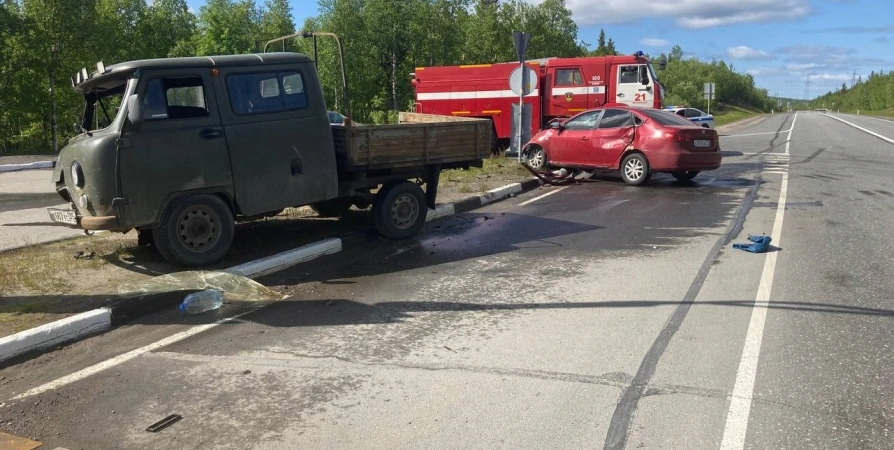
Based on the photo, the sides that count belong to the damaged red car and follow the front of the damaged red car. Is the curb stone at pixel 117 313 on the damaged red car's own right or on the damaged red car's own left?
on the damaged red car's own left

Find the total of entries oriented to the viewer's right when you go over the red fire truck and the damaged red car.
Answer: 1

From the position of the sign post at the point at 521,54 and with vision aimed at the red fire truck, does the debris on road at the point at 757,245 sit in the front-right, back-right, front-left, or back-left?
back-right

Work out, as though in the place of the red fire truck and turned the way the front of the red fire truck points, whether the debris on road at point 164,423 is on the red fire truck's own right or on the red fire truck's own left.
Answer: on the red fire truck's own right

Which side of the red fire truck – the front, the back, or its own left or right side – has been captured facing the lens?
right

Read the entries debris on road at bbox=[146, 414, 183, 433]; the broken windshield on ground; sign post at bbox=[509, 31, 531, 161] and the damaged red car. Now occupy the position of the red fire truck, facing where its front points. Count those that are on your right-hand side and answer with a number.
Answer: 4

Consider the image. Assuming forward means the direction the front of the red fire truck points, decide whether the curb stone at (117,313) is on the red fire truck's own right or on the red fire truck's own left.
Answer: on the red fire truck's own right

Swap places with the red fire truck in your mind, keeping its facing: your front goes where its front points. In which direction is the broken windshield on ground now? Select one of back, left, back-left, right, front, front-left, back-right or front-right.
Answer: right

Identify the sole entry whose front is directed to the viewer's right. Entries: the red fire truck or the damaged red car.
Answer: the red fire truck

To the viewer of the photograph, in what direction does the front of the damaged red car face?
facing away from the viewer and to the left of the viewer

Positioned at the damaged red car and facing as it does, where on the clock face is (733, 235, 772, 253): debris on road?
The debris on road is roughly at 7 o'clock from the damaged red car.

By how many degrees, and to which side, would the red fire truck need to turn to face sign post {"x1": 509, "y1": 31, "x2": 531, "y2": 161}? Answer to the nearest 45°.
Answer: approximately 90° to its right
